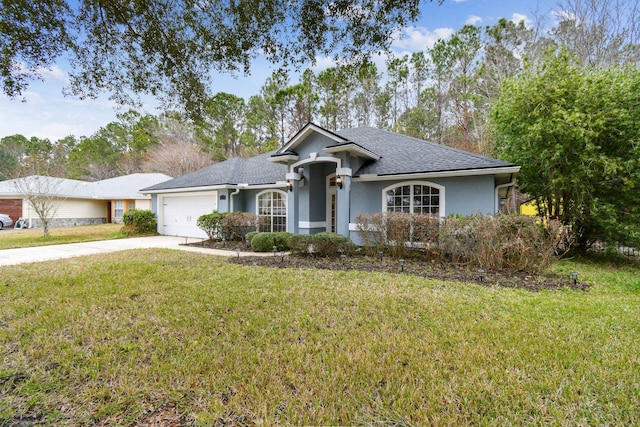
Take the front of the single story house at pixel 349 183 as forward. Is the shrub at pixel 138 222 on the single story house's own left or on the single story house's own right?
on the single story house's own right

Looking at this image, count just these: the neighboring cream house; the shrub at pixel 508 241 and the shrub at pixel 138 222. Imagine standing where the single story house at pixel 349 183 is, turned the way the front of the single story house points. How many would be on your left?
1

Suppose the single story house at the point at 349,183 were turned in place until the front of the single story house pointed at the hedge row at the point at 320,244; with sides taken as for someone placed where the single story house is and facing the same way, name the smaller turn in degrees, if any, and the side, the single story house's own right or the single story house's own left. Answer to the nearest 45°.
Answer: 0° — it already faces it

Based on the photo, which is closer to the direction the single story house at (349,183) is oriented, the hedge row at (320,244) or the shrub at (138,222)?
the hedge row

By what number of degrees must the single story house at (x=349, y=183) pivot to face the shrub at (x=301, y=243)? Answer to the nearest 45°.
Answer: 0° — it already faces it

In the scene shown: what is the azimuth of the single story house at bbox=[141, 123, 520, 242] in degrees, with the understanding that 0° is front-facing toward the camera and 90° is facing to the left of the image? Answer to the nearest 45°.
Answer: approximately 45°

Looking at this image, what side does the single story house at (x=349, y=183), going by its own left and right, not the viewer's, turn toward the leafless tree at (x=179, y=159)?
right

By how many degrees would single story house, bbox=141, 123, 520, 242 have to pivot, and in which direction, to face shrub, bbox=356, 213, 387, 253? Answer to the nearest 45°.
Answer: approximately 45° to its left

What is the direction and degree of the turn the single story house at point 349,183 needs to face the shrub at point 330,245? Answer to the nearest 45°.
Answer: approximately 45° to its left

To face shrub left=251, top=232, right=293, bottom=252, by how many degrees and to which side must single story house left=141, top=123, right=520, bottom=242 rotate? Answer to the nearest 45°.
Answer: approximately 45° to its right
